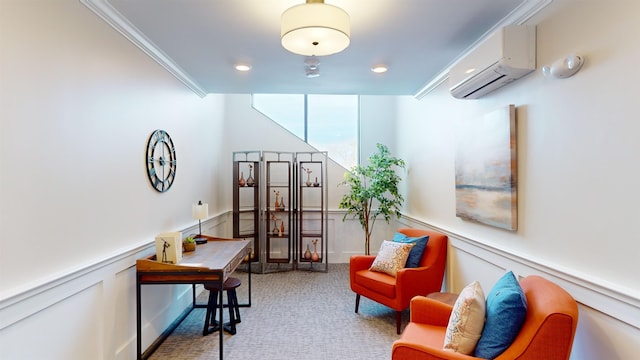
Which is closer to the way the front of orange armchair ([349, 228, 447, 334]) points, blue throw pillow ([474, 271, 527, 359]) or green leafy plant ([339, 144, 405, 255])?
the blue throw pillow

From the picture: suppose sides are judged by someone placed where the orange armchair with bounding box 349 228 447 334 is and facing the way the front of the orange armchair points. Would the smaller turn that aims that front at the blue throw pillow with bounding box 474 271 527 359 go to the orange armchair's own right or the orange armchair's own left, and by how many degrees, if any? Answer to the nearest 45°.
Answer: approximately 45° to the orange armchair's own left

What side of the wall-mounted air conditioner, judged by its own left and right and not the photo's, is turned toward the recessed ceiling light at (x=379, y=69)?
right

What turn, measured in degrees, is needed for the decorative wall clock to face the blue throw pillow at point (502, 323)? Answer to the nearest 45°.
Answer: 0° — it already faces it

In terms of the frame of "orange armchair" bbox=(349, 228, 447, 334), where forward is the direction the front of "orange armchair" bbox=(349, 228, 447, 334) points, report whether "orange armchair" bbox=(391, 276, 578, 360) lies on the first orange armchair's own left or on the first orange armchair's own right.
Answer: on the first orange armchair's own left
